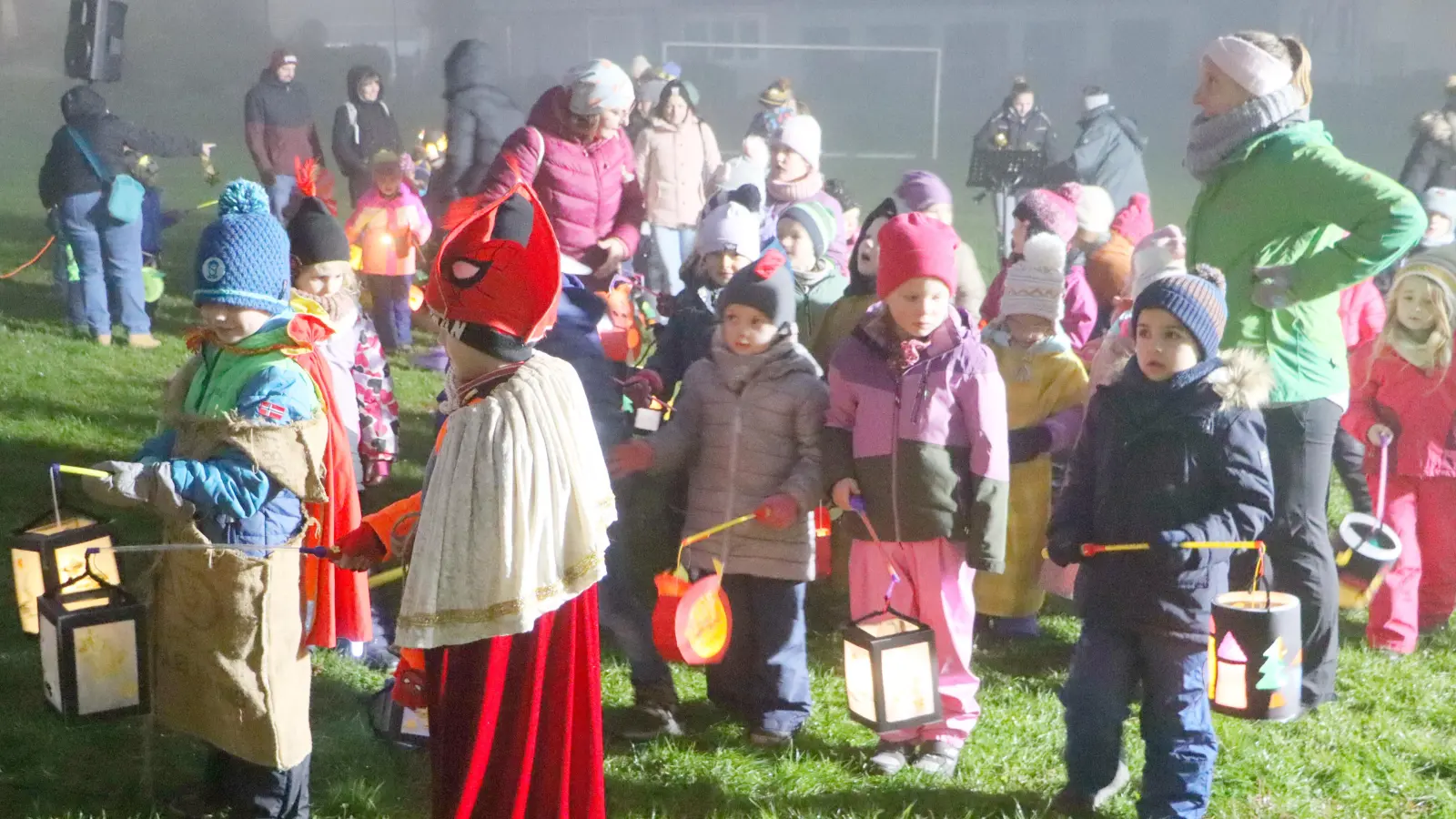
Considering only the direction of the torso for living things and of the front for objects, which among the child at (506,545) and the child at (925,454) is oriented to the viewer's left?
the child at (506,545)

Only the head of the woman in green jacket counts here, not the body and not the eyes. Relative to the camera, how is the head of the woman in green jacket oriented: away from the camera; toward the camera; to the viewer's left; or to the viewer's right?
to the viewer's left

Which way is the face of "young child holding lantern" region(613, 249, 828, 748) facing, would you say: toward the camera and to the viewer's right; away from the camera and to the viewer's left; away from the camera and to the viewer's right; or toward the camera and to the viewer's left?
toward the camera and to the viewer's left

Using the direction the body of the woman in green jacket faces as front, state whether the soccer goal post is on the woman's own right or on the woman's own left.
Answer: on the woman's own right

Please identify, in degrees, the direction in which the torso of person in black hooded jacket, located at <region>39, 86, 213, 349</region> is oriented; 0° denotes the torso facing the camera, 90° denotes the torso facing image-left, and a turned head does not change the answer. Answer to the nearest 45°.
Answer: approximately 225°

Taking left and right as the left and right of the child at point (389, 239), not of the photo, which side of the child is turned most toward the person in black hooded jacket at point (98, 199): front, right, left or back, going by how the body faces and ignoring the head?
right

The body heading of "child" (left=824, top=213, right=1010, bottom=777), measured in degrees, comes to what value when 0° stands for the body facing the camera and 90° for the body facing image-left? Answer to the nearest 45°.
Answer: approximately 0°

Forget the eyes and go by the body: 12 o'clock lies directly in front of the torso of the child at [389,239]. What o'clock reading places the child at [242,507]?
the child at [242,507] is roughly at 12 o'clock from the child at [389,239].
